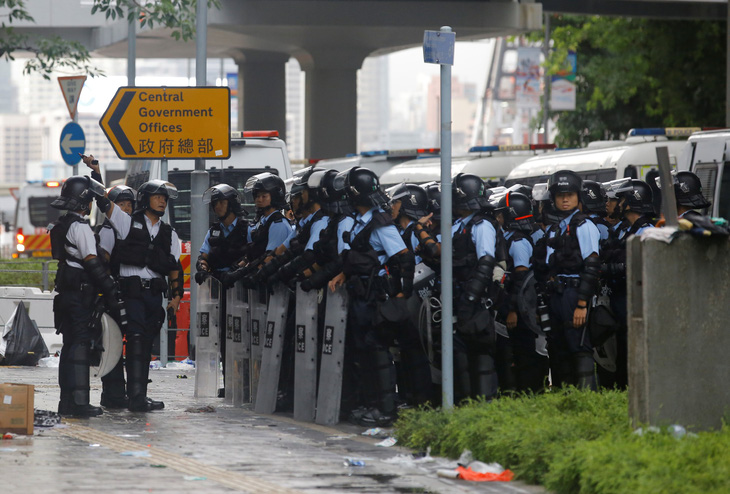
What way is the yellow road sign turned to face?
toward the camera

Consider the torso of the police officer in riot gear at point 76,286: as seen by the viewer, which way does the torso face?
to the viewer's right

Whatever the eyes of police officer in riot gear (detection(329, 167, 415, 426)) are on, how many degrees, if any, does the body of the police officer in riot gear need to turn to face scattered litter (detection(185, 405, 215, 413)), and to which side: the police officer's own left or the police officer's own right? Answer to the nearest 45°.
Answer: approximately 45° to the police officer's own right

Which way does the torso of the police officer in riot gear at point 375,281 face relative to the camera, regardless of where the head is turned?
to the viewer's left

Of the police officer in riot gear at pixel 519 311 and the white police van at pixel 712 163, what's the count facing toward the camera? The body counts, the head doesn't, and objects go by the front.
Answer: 0

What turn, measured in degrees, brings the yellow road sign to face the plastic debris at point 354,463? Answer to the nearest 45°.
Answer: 0° — it already faces it

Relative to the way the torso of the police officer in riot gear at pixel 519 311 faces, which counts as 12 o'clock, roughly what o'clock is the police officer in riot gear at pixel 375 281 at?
the police officer in riot gear at pixel 375 281 is roughly at 11 o'clock from the police officer in riot gear at pixel 519 311.

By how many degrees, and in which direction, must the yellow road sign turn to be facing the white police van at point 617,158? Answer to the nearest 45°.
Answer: approximately 135° to its left

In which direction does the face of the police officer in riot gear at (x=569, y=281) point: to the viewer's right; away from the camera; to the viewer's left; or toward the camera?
toward the camera
